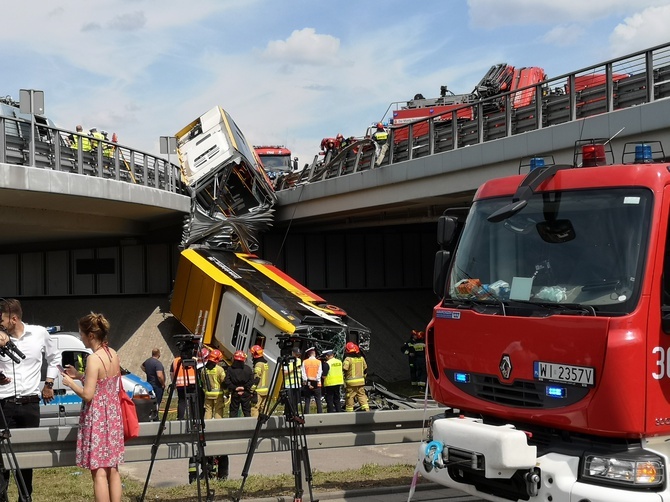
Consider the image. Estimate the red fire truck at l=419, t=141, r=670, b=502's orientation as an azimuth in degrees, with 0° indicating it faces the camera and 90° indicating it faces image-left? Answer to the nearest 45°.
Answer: approximately 45°

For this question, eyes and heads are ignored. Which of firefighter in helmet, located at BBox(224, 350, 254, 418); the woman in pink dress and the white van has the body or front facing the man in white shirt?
the woman in pink dress

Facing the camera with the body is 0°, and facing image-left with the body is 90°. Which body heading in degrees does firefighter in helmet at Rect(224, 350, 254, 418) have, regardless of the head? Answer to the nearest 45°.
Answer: approximately 180°

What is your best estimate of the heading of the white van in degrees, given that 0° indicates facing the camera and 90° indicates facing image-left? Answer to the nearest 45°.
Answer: approximately 270°

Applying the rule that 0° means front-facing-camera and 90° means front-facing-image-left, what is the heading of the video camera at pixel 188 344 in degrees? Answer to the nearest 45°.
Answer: approximately 180°

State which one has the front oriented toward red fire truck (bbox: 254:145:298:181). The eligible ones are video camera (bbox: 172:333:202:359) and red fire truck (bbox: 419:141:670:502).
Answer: the video camera

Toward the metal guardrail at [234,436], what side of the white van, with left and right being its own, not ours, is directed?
right

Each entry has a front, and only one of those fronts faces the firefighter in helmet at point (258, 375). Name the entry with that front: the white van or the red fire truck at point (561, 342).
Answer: the white van

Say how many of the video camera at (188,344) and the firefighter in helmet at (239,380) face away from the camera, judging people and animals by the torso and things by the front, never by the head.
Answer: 2

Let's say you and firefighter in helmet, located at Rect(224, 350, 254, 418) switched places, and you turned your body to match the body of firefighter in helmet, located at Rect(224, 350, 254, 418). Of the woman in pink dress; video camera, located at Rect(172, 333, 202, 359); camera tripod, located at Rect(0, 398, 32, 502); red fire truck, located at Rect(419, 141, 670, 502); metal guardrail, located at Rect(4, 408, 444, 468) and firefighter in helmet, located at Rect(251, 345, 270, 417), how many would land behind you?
5

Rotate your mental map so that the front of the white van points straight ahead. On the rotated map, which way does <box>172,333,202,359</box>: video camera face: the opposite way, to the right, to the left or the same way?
to the left

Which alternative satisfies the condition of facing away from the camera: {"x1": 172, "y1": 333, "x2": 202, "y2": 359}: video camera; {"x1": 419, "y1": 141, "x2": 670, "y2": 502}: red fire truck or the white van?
the video camera

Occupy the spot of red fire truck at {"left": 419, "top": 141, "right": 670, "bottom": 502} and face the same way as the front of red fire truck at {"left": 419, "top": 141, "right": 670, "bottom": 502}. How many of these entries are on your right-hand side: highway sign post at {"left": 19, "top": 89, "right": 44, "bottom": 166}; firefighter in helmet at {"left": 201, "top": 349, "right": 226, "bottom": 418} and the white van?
3

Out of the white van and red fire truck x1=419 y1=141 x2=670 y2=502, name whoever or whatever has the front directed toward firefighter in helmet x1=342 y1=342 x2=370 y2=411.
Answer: the white van

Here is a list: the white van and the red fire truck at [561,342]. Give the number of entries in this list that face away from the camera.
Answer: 0
